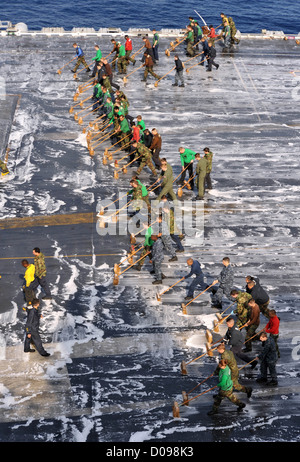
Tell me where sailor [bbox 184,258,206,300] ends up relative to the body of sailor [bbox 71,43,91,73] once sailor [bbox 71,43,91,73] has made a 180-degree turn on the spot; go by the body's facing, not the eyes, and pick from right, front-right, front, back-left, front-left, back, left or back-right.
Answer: right

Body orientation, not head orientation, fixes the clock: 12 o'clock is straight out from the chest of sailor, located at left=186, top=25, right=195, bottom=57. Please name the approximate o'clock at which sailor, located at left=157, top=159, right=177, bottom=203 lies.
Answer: sailor, located at left=157, top=159, right=177, bottom=203 is roughly at 9 o'clock from sailor, located at left=186, top=25, right=195, bottom=57.

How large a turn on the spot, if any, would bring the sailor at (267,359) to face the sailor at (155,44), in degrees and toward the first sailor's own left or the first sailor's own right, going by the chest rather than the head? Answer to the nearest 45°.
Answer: approximately 90° to the first sailor's own right

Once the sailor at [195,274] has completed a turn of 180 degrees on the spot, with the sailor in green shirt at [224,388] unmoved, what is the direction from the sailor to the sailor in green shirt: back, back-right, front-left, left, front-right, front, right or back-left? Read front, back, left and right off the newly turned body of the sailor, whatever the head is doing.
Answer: right

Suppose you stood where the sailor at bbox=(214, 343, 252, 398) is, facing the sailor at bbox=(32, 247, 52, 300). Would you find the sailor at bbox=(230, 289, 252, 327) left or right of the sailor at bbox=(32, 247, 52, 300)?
right

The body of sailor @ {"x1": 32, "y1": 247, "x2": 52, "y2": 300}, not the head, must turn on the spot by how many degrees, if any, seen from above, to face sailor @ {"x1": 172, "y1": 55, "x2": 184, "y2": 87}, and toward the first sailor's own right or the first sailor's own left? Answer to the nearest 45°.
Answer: approximately 90° to the first sailor's own right

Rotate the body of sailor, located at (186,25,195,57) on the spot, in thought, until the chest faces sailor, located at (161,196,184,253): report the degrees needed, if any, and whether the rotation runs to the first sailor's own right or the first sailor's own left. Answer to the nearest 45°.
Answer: approximately 90° to the first sailor's own left

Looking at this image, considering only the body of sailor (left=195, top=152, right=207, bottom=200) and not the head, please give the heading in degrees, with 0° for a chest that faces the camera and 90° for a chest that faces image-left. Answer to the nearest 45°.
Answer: approximately 90°

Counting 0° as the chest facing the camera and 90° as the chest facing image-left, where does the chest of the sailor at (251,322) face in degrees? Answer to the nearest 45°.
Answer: approximately 90°

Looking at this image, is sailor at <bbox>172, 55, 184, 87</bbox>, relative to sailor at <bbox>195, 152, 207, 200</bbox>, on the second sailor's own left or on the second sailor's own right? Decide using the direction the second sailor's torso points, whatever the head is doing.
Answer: on the second sailor's own right

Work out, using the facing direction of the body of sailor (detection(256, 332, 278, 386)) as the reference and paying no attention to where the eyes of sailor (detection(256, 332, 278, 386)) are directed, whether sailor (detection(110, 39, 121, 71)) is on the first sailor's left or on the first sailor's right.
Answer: on the first sailor's right

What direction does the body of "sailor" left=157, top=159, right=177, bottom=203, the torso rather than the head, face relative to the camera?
to the viewer's left

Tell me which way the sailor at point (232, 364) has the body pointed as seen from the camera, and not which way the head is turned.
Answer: to the viewer's left

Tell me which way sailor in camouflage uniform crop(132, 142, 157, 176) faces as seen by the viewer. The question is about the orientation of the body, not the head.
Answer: to the viewer's left

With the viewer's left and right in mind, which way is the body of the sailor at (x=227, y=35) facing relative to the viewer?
facing to the left of the viewer

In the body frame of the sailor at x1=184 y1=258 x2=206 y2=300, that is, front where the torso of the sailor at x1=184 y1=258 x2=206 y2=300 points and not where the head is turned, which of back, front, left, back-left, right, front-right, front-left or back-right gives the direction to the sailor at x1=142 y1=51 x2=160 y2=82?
right
